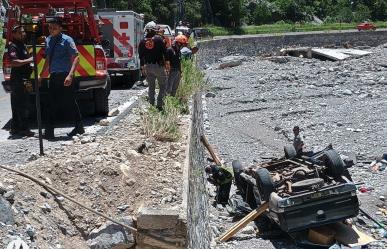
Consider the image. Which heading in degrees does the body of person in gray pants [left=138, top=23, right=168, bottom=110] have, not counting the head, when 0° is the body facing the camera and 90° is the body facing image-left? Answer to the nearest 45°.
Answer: approximately 180°

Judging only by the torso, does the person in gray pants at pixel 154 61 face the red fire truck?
no

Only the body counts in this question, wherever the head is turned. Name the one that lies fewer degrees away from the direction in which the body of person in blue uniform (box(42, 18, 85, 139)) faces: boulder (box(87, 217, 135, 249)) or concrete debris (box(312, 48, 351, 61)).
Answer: the boulder

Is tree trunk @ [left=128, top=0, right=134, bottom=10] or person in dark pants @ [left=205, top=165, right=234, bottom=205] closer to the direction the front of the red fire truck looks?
the tree trunk

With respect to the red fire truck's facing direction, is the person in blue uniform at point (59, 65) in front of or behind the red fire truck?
behind

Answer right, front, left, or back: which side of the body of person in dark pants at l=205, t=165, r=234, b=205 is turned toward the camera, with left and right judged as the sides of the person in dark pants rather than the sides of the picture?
left

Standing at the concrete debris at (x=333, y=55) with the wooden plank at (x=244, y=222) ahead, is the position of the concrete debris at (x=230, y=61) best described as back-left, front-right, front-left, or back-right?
front-right

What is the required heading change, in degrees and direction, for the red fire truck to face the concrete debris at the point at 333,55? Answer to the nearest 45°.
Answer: approximately 45° to its right
